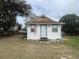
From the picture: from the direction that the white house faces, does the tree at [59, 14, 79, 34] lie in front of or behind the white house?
behind

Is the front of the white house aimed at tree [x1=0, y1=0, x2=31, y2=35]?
no

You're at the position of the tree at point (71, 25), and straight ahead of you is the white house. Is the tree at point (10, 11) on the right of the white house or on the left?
right

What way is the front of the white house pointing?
toward the camera
